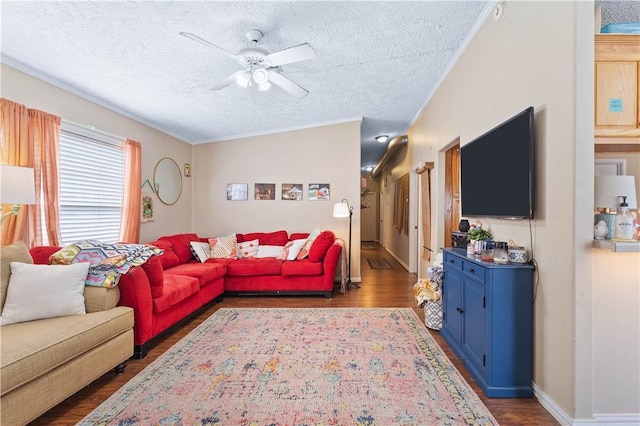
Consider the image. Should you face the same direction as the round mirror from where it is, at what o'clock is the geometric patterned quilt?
The geometric patterned quilt is roughly at 2 o'clock from the round mirror.

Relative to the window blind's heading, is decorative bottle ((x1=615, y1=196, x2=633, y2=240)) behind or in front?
in front

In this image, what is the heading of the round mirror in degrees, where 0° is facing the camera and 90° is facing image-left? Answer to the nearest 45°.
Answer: approximately 315°

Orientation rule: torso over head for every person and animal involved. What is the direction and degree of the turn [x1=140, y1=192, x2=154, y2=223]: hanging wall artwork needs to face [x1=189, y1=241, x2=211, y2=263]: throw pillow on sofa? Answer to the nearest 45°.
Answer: approximately 45° to its left
